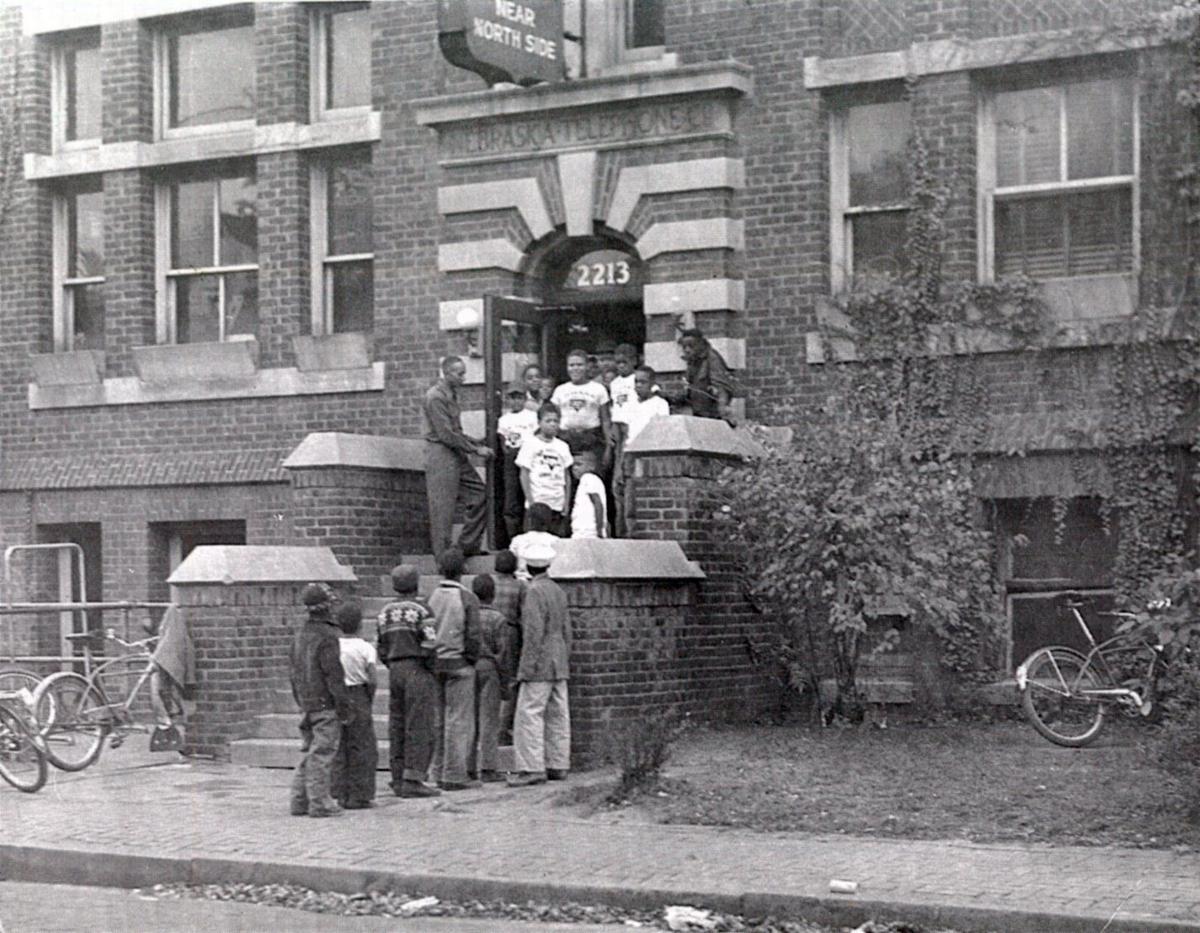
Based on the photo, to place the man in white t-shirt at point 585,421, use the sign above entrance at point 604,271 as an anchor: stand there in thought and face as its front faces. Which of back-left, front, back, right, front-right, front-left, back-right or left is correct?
front

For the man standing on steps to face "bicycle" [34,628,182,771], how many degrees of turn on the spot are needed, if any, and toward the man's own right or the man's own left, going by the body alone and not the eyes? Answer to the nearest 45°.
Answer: approximately 180°

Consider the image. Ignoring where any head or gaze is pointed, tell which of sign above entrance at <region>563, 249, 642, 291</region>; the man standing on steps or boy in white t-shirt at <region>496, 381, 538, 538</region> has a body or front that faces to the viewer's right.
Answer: the man standing on steps

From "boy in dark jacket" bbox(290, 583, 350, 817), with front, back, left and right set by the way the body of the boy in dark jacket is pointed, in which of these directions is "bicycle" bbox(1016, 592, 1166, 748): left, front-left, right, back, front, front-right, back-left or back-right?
front-right

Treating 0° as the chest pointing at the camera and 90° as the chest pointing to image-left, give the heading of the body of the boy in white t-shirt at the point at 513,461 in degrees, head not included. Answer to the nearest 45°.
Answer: approximately 0°

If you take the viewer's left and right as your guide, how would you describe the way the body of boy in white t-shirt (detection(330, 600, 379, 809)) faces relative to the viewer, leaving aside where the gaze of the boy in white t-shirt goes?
facing away from the viewer and to the right of the viewer

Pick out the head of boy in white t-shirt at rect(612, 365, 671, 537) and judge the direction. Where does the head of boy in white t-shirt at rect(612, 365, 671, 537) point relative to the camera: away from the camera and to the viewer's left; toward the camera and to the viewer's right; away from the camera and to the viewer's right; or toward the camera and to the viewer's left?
toward the camera and to the viewer's left

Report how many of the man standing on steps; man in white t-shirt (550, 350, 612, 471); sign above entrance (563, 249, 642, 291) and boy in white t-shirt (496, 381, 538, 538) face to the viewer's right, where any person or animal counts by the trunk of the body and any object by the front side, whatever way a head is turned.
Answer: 1

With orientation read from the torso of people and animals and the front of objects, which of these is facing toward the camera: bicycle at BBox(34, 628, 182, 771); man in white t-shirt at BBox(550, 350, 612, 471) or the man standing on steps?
the man in white t-shirt

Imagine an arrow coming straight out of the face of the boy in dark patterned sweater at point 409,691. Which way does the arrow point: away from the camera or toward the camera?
away from the camera

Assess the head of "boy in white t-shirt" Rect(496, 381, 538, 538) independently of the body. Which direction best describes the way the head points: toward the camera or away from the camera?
toward the camera

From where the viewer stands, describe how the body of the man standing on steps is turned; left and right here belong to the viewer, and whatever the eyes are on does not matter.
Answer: facing to the right of the viewer

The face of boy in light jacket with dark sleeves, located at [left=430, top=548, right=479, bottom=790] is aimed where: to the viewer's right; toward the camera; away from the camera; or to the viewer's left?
away from the camera

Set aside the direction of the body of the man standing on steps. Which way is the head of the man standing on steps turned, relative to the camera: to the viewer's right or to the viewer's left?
to the viewer's right

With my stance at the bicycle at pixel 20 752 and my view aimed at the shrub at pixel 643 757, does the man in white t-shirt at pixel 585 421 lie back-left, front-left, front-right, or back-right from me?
front-left

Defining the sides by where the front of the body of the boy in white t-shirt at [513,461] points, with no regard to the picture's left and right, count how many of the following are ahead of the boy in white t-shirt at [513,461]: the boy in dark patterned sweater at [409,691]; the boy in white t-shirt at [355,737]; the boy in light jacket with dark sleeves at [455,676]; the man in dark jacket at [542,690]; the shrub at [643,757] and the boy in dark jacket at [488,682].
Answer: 6

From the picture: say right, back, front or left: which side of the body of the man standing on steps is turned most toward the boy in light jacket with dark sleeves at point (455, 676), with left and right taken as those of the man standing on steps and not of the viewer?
right
